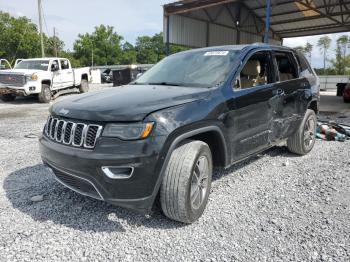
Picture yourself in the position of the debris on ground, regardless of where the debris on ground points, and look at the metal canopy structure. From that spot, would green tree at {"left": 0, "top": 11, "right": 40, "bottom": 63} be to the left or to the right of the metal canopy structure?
left

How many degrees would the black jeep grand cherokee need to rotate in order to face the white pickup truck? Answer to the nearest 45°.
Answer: approximately 90° to its right

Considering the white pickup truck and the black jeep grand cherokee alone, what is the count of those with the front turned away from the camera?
0

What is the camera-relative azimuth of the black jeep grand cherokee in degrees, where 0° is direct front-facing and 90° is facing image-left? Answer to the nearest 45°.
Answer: approximately 45°

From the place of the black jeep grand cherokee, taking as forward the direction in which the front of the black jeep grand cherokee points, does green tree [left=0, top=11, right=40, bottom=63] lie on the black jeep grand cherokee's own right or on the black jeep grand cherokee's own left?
on the black jeep grand cherokee's own right

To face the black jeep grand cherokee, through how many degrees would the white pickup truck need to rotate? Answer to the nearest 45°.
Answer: approximately 45° to its left
